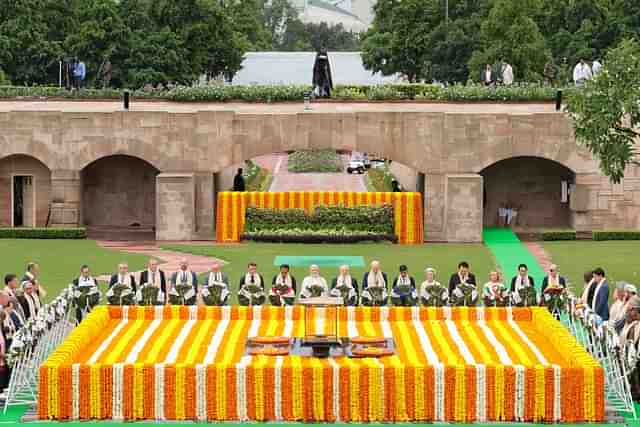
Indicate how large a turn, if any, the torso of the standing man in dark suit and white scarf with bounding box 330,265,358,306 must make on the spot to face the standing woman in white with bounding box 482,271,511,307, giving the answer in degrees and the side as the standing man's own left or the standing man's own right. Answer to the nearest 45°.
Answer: approximately 90° to the standing man's own left

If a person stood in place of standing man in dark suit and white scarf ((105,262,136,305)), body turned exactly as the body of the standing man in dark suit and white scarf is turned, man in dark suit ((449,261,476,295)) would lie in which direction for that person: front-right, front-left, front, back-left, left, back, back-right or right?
left

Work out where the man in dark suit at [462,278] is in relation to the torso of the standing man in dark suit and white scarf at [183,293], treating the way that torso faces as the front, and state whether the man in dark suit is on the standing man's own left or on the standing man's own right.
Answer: on the standing man's own left

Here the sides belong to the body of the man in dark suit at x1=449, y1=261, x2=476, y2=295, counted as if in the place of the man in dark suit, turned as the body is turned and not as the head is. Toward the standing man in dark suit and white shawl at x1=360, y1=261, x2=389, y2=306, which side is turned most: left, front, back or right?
right

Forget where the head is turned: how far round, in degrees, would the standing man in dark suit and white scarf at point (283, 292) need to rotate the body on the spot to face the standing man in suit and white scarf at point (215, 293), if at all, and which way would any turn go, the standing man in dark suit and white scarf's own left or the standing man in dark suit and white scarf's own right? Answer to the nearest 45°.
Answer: approximately 90° to the standing man in dark suit and white scarf's own right

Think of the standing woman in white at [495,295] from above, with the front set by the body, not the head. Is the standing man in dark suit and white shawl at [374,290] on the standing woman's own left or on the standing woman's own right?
on the standing woman's own right

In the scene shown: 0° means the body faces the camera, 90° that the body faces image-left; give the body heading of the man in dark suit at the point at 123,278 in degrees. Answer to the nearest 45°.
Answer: approximately 0°

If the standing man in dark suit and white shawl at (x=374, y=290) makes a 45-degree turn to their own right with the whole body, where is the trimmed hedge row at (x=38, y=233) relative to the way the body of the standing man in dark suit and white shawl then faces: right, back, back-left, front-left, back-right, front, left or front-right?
right
